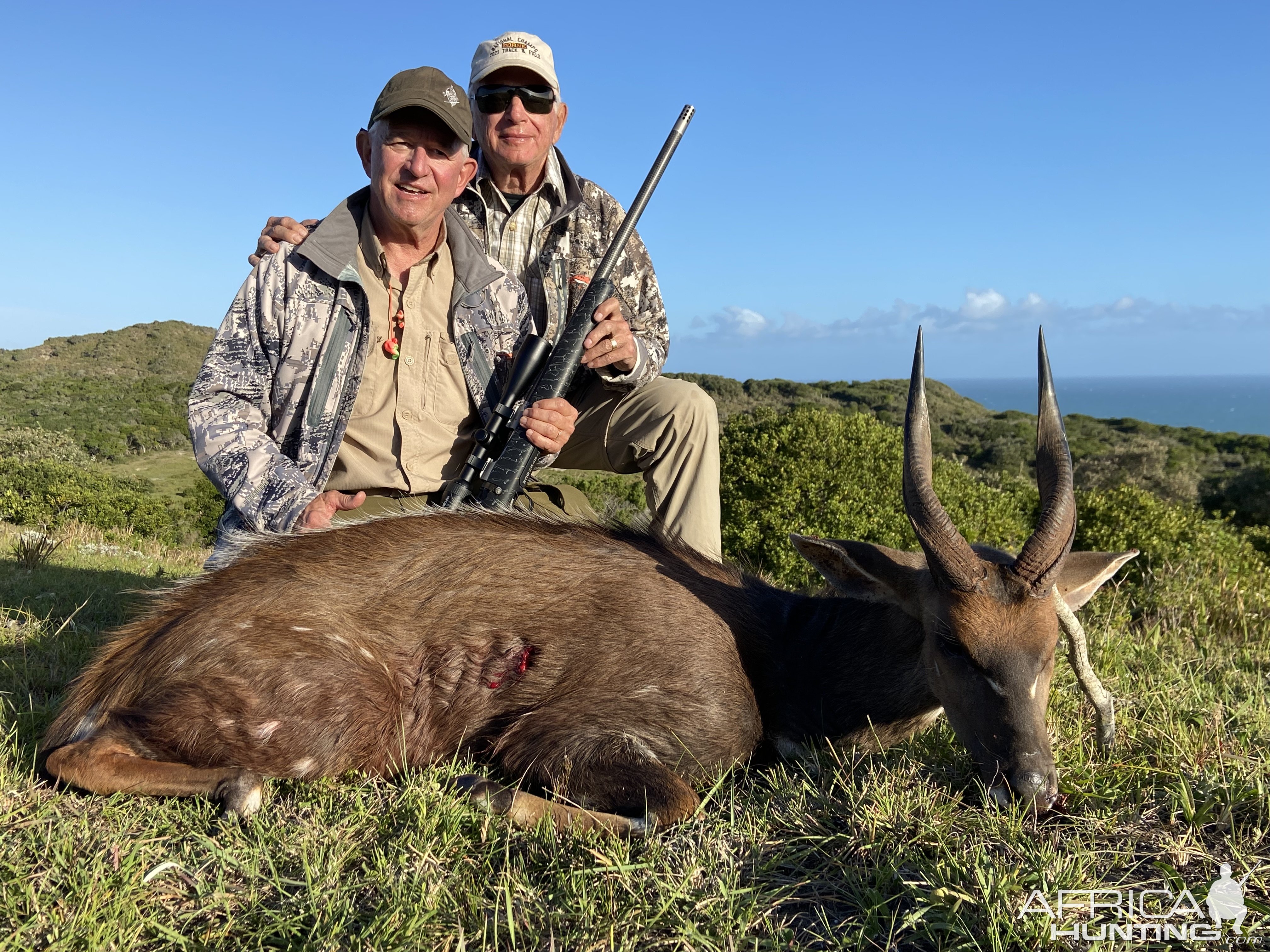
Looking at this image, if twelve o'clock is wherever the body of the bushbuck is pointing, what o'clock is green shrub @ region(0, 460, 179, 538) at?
The green shrub is roughly at 8 o'clock from the bushbuck.

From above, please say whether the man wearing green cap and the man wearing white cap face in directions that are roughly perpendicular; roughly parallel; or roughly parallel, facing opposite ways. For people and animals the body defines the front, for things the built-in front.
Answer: roughly parallel

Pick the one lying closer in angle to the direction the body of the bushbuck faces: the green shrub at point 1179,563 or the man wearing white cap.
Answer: the green shrub

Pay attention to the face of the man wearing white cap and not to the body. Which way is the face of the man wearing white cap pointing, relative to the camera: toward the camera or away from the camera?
toward the camera

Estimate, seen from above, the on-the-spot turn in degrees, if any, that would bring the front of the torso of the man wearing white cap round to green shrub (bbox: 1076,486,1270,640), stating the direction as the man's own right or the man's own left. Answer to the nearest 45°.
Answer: approximately 90° to the man's own left

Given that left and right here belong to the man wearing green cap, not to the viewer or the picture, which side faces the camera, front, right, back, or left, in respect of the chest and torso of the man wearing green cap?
front

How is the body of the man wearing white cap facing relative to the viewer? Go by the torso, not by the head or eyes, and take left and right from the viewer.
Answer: facing the viewer

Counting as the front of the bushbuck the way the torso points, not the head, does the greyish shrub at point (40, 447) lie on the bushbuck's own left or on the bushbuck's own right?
on the bushbuck's own left

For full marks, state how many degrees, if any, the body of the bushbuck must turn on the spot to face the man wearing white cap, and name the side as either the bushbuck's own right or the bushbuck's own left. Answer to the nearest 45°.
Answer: approximately 90° to the bushbuck's own left

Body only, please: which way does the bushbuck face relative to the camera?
to the viewer's right

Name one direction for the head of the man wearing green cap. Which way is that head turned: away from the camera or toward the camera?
toward the camera

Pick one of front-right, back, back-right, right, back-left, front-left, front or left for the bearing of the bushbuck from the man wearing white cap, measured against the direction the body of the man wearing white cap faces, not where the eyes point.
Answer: front

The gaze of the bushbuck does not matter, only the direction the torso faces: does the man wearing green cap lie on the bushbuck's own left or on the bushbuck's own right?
on the bushbuck's own left

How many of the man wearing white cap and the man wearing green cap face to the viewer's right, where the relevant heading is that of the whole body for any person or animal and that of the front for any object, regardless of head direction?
0

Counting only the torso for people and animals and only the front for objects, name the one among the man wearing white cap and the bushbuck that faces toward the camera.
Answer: the man wearing white cap
